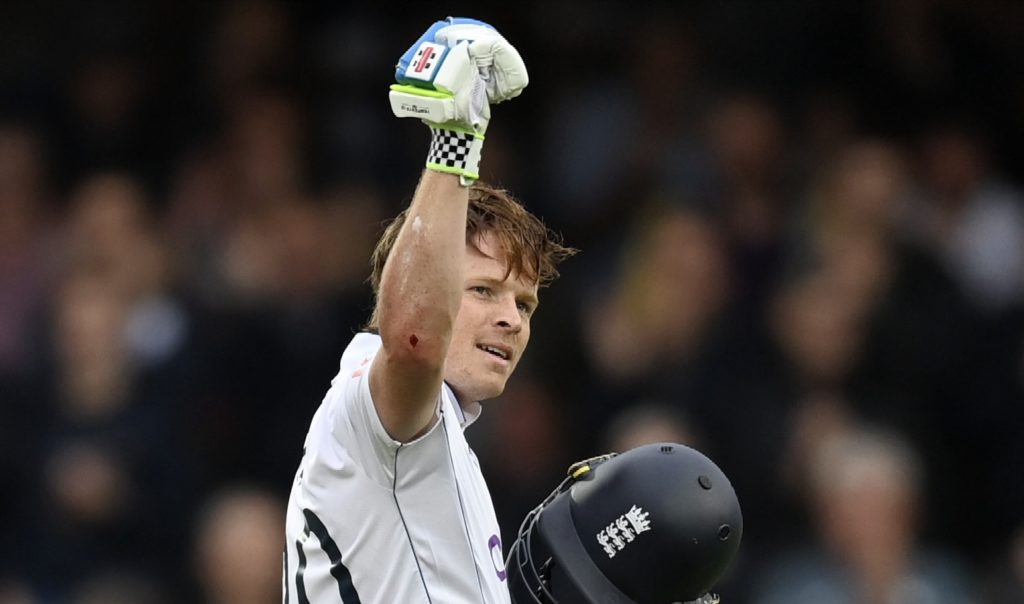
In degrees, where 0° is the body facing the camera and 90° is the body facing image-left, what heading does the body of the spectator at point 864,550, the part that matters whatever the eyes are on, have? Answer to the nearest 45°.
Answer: approximately 0°
